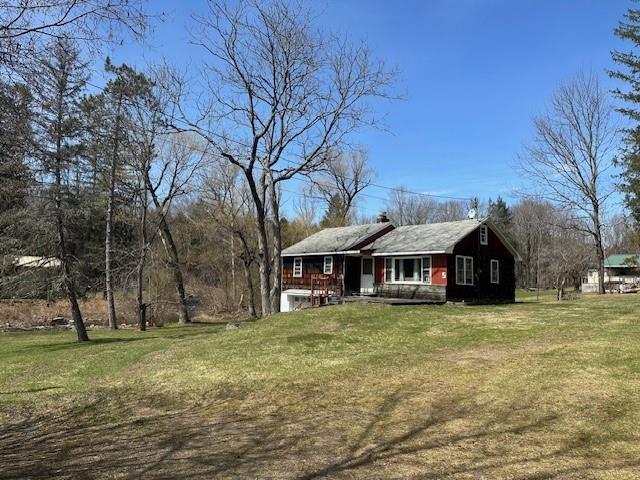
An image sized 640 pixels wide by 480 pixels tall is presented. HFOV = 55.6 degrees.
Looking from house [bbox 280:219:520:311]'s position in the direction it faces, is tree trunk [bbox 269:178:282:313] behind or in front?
in front
